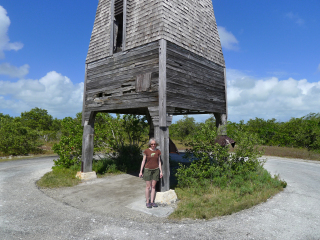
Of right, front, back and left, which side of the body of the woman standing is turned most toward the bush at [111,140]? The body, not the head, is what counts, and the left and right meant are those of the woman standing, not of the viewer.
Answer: back

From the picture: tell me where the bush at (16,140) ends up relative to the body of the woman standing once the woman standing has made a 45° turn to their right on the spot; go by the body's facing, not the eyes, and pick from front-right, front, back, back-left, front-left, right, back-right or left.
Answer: right

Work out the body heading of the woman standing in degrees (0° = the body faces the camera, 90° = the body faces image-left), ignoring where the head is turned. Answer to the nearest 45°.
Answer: approximately 0°

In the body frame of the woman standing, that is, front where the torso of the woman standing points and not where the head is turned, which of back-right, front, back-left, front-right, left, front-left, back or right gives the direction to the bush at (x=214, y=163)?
back-left

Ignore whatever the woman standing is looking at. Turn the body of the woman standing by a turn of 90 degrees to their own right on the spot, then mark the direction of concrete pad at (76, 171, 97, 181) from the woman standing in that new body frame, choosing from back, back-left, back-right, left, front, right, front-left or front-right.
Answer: front-right
